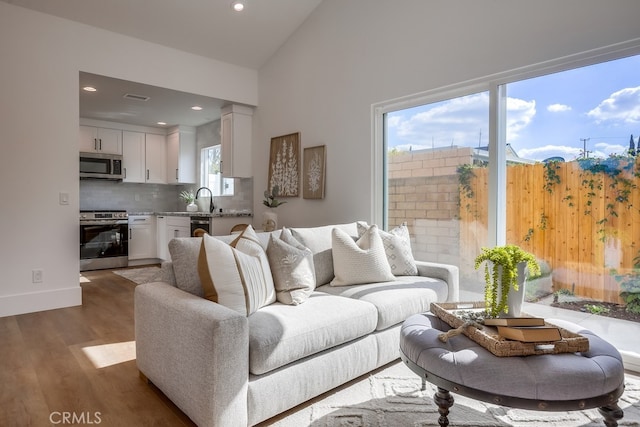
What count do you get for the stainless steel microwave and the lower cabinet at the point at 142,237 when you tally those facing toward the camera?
2

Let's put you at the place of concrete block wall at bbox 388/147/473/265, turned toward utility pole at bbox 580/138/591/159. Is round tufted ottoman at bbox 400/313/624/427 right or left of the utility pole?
right

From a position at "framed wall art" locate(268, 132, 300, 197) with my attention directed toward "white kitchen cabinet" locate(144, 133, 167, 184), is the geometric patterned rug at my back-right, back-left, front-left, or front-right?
back-left

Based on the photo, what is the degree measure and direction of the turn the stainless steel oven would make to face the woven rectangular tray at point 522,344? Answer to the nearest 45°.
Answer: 0° — it already faces it

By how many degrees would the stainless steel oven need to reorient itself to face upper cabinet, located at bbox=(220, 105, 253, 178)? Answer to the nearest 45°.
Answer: approximately 45° to its left

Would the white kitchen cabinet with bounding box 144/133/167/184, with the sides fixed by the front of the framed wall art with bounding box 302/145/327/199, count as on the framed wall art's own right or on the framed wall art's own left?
on the framed wall art's own right

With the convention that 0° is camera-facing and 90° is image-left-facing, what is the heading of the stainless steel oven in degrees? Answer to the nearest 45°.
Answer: approximately 0°

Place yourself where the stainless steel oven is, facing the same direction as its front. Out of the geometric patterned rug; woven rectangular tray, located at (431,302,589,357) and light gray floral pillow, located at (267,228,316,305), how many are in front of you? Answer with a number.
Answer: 3
